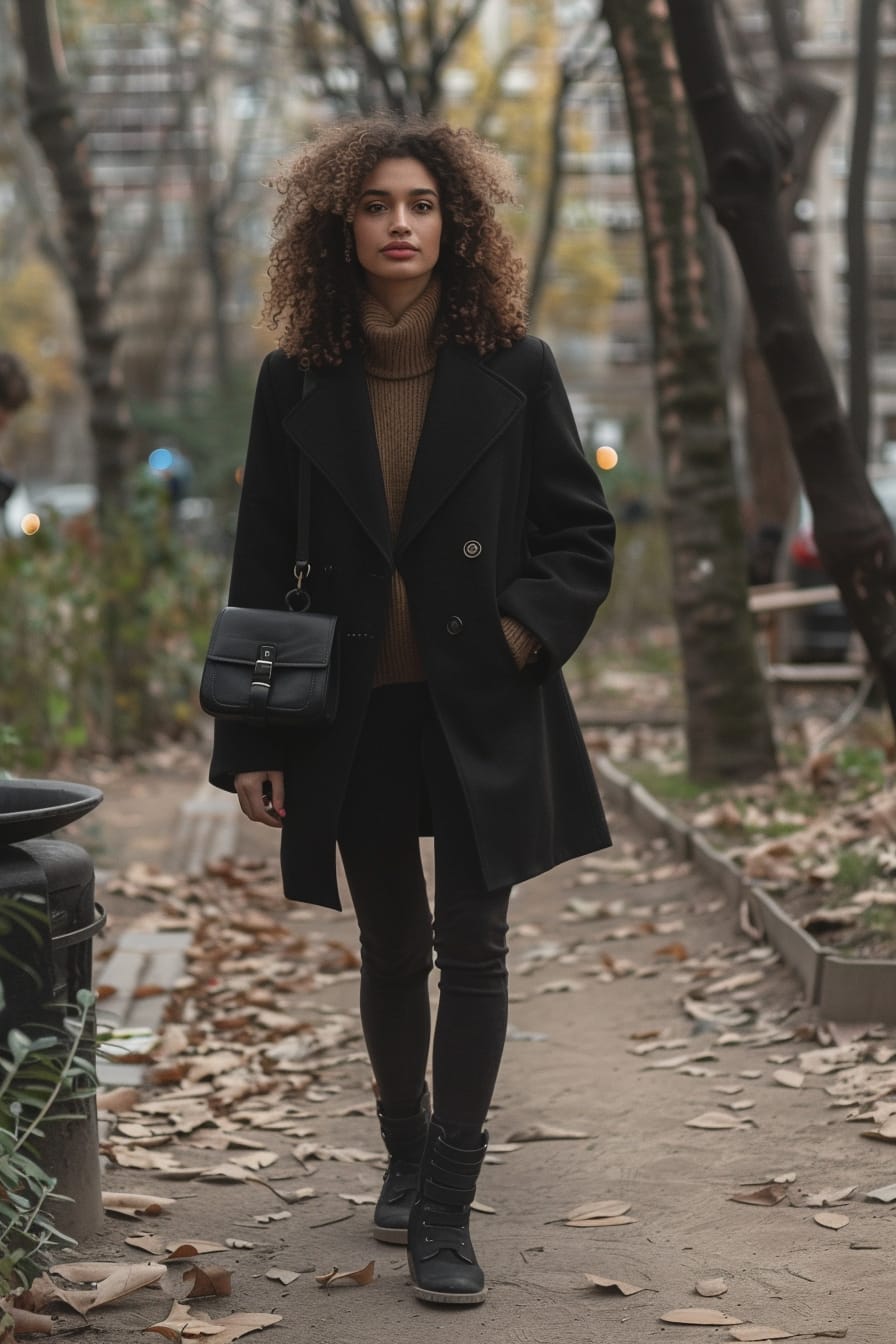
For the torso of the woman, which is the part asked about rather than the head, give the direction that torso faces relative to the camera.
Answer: toward the camera

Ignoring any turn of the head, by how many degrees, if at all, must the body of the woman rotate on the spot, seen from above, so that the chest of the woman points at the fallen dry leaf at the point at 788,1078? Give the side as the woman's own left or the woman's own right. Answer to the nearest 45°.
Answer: approximately 135° to the woman's own left

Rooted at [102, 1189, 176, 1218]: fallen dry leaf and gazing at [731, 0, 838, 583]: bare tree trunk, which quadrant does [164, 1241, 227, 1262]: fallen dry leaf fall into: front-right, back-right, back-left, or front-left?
back-right

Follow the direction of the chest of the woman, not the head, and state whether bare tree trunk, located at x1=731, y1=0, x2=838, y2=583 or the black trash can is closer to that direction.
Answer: the black trash can

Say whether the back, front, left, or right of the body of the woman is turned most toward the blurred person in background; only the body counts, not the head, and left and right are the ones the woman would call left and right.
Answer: back

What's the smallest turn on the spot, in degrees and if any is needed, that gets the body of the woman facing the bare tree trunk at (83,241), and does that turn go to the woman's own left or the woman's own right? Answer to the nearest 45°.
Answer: approximately 180°

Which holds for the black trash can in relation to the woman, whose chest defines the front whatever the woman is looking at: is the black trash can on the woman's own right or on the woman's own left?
on the woman's own right

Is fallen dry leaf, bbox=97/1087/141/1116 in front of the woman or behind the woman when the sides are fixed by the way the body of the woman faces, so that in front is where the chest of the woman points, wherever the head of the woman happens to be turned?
behind

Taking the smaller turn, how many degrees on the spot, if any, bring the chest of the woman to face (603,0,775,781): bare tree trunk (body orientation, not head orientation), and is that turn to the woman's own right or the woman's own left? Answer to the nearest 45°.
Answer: approximately 180°
